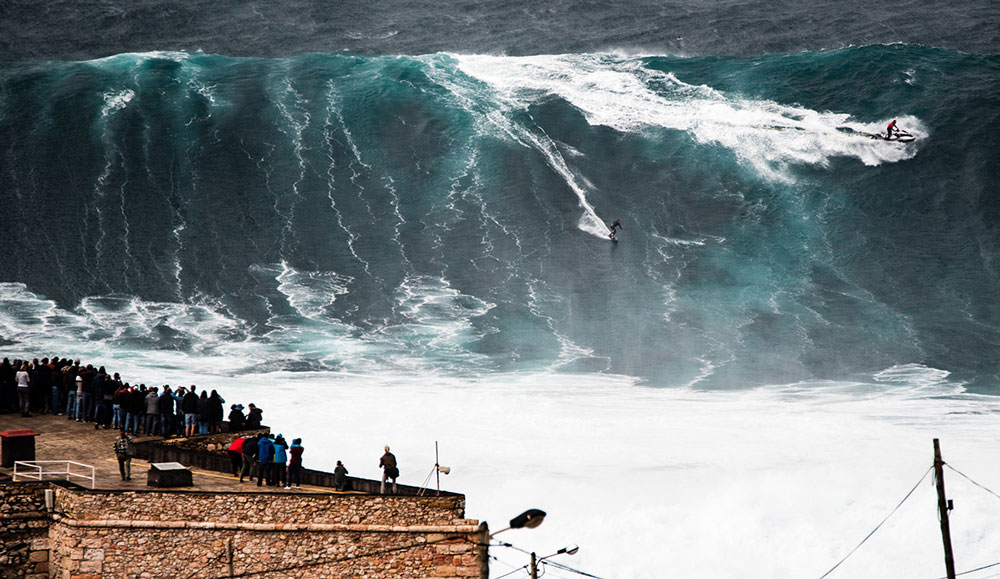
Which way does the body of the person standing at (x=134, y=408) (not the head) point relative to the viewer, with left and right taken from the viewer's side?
facing away from the viewer

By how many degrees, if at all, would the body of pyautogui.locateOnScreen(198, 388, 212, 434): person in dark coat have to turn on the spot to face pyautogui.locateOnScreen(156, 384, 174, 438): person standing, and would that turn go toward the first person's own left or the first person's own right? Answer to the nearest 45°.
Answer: approximately 90° to the first person's own left

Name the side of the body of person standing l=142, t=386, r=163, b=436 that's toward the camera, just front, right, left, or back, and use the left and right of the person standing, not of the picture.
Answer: back

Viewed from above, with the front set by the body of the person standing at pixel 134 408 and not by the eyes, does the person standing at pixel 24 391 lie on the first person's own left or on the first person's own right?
on the first person's own left

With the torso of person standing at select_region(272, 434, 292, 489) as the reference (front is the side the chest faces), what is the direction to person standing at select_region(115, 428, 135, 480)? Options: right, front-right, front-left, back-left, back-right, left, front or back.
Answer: back-left

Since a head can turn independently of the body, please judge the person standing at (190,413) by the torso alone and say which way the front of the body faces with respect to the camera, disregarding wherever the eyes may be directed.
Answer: away from the camera

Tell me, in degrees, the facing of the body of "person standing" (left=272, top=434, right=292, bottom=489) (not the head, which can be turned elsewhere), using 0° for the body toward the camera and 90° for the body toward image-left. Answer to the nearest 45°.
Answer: approximately 225°

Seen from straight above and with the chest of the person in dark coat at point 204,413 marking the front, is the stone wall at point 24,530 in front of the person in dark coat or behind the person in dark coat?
behind

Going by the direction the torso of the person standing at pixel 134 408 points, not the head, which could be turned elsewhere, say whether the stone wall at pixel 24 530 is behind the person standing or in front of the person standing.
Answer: behind

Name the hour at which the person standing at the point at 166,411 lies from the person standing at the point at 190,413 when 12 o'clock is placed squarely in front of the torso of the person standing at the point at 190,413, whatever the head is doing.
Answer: the person standing at the point at 166,411 is roughly at 8 o'clock from the person standing at the point at 190,413.

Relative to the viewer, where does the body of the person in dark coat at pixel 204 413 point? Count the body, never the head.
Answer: away from the camera
